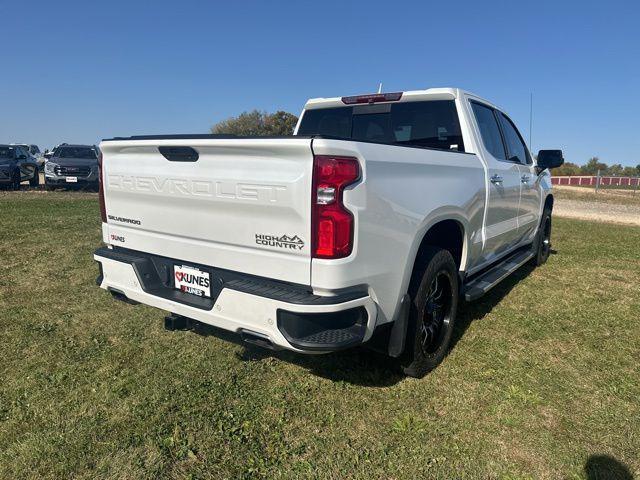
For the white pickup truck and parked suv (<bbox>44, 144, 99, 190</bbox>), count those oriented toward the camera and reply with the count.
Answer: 1

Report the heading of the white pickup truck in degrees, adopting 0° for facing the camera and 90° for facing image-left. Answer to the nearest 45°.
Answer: approximately 225°

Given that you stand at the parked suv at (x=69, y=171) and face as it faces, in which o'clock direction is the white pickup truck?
The white pickup truck is roughly at 12 o'clock from the parked suv.

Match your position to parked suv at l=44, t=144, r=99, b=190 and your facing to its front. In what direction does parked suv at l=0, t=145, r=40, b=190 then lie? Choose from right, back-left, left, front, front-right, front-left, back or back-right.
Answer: back-right

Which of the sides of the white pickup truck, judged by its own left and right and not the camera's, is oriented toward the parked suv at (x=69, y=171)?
left
